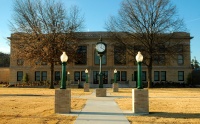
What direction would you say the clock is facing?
toward the camera

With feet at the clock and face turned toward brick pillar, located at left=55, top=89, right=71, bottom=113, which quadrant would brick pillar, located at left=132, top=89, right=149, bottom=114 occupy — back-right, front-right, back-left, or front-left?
front-left

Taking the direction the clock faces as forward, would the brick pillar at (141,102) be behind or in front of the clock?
in front

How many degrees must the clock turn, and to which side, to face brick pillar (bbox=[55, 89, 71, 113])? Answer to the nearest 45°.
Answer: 0° — it already faces it

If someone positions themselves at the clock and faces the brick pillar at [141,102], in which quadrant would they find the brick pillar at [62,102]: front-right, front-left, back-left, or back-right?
front-right
